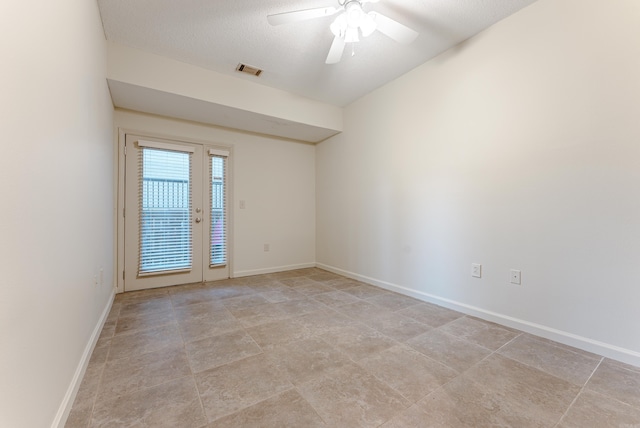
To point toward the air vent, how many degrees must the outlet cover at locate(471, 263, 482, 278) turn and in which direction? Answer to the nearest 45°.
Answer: approximately 45° to its right

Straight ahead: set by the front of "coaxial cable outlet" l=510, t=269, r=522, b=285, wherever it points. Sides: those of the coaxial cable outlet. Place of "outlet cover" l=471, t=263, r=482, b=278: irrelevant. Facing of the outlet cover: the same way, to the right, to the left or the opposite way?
the same way

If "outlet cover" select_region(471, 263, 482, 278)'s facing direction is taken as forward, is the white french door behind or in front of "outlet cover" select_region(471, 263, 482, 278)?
in front

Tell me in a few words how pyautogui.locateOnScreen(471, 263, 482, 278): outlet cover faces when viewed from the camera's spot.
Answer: facing the viewer and to the left of the viewer

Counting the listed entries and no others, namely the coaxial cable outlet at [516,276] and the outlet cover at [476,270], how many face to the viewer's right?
0
